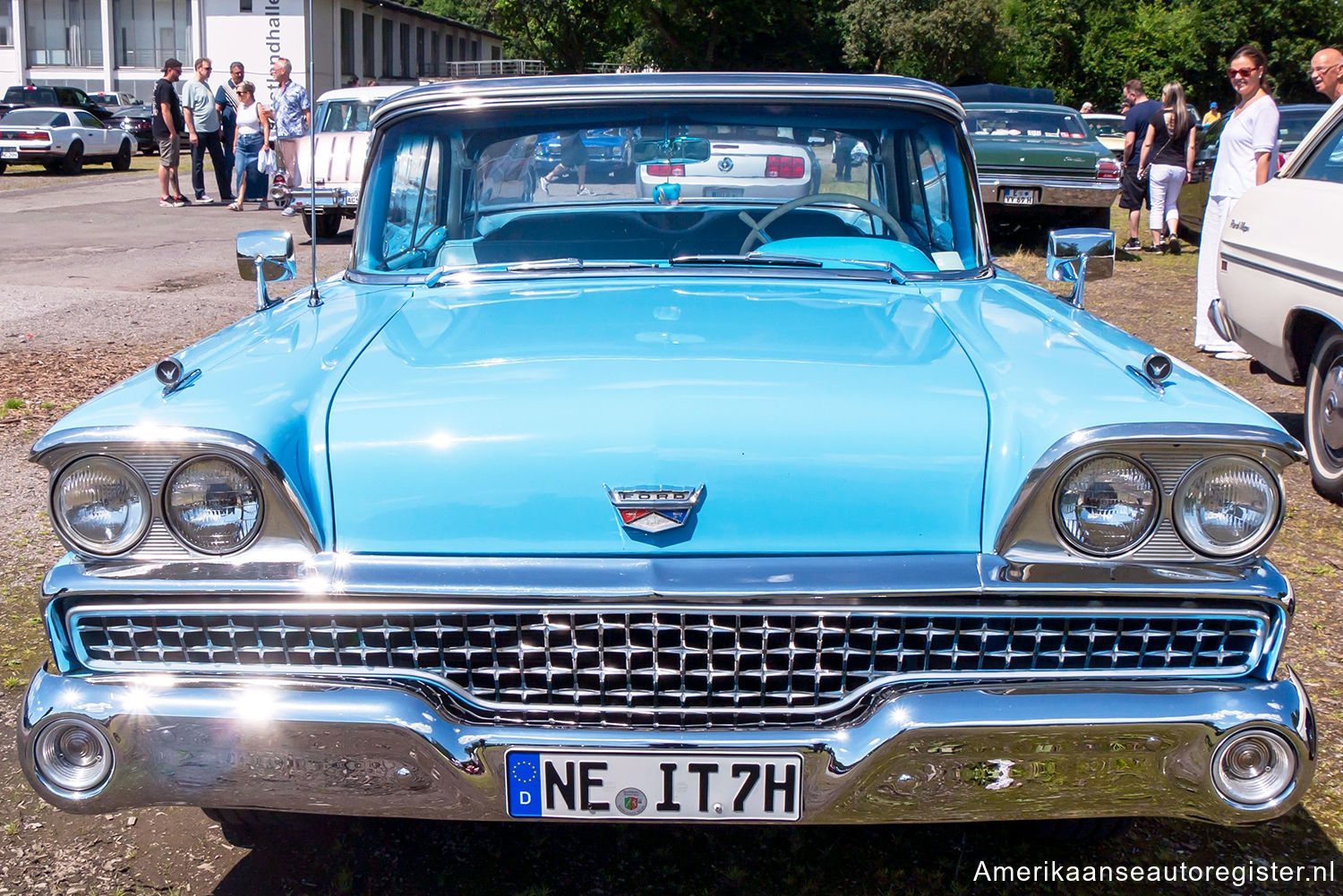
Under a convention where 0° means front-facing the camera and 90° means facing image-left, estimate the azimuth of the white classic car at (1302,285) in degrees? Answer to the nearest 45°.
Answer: approximately 315°

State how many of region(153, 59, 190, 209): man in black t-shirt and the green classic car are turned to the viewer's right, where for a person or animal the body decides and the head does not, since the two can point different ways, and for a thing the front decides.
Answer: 1

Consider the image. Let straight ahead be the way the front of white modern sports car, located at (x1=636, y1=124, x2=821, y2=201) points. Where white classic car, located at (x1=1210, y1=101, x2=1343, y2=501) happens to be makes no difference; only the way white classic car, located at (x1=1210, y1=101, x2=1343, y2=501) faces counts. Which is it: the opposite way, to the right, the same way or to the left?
the opposite way

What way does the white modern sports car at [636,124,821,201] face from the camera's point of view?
away from the camera

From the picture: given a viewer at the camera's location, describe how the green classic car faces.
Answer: facing away from the viewer

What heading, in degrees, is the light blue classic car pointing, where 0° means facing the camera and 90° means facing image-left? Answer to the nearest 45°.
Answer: approximately 0°

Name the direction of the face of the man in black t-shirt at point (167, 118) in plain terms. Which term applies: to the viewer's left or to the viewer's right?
to the viewer's right

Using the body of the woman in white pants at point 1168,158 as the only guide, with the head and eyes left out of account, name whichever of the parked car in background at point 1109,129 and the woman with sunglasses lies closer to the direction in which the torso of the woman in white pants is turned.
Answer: the parked car in background

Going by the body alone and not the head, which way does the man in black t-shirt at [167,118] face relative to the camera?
to the viewer's right

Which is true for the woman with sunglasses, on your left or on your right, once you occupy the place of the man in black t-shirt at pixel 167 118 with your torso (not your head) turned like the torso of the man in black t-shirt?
on your right

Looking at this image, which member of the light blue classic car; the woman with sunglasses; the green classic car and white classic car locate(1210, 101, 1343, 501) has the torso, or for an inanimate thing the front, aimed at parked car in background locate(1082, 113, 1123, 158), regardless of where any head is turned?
the green classic car
